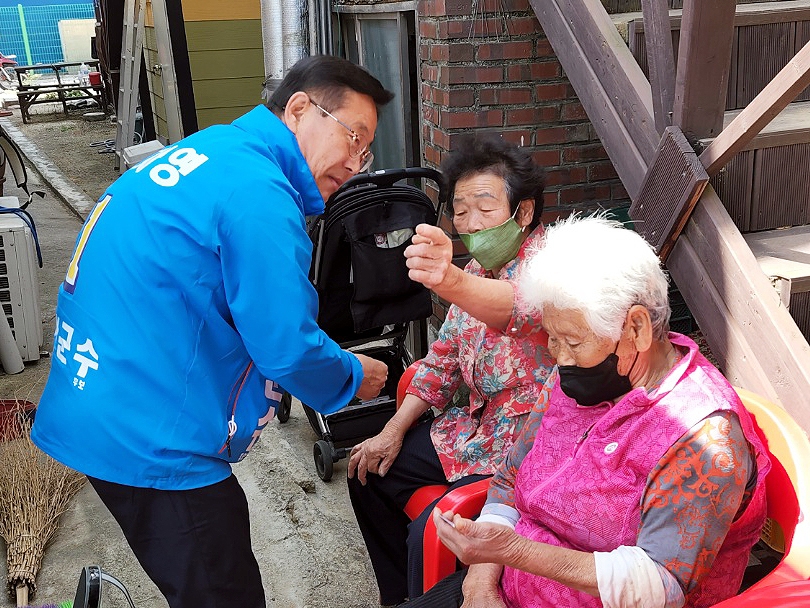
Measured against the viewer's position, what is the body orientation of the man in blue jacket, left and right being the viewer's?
facing to the right of the viewer

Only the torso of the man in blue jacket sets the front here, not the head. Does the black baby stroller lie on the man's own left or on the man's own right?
on the man's own left

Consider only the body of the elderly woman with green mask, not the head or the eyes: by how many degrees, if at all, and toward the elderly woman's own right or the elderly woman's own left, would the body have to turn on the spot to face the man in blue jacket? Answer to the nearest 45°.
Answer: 0° — they already face them

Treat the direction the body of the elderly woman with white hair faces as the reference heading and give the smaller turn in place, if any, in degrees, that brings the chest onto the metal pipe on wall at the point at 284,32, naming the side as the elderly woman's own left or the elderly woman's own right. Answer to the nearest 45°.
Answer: approximately 90° to the elderly woman's own right

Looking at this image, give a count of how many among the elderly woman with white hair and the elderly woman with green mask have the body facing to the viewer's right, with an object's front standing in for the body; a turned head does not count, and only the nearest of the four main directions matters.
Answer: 0

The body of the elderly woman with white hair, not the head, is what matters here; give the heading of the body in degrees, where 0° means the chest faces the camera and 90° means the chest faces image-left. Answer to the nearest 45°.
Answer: approximately 45°

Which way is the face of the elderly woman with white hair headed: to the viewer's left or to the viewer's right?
to the viewer's left

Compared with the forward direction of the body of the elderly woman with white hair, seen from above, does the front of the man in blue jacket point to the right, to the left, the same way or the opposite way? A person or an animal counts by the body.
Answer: the opposite way

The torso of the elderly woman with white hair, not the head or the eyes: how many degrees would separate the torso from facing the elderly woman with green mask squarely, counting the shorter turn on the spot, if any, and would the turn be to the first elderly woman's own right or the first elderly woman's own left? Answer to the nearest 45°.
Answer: approximately 90° to the first elderly woman's own right

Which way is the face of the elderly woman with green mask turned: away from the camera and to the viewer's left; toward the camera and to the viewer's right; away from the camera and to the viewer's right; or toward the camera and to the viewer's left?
toward the camera and to the viewer's left

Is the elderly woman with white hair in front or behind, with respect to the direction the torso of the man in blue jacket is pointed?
in front

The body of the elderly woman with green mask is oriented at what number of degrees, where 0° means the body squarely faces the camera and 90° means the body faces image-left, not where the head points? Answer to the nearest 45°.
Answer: approximately 45°

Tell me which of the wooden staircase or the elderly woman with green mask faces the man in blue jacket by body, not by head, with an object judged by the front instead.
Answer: the elderly woman with green mask

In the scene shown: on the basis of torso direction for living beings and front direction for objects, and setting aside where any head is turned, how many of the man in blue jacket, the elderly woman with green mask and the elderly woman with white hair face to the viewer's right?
1

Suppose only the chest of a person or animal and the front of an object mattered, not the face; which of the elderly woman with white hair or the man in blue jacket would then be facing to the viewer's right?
the man in blue jacket
